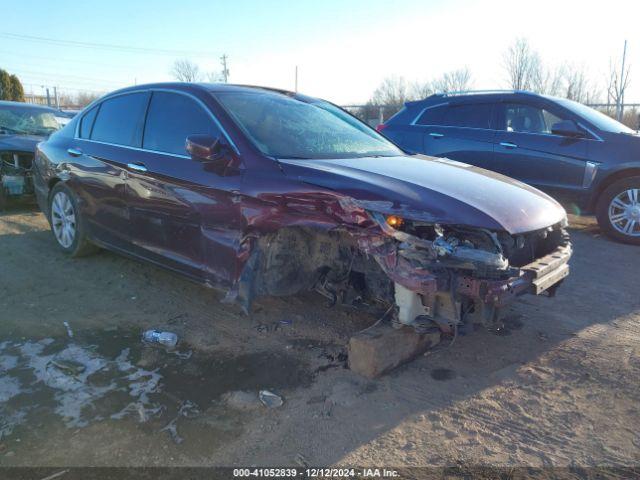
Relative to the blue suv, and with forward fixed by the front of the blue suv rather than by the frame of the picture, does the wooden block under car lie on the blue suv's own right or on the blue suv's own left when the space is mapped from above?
on the blue suv's own right

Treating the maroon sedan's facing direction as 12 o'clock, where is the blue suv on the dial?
The blue suv is roughly at 9 o'clock from the maroon sedan.

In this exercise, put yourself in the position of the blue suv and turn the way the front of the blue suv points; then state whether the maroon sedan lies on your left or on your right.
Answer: on your right

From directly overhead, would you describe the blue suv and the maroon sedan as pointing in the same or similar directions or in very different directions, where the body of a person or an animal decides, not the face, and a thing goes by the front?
same or similar directions

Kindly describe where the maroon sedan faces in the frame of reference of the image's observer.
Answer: facing the viewer and to the right of the viewer

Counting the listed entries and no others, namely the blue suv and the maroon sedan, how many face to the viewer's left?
0
